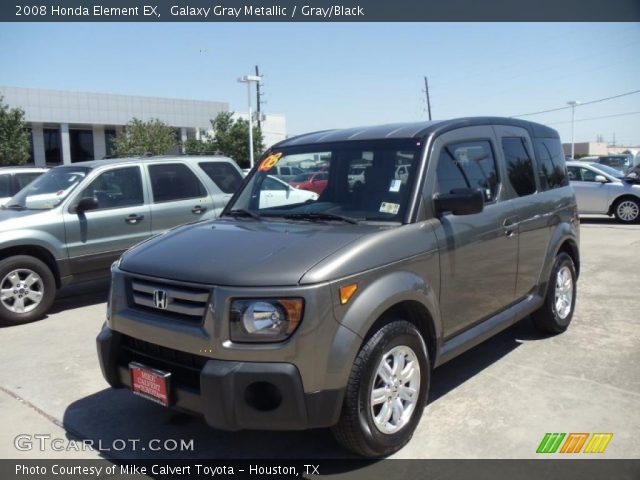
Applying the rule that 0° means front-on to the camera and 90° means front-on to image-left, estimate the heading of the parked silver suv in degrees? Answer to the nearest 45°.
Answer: approximately 45°

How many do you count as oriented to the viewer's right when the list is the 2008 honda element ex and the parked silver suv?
0

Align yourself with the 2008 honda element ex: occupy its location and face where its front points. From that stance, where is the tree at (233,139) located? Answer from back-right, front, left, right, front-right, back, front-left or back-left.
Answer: back-right

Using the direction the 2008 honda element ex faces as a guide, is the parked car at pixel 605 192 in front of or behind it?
behind

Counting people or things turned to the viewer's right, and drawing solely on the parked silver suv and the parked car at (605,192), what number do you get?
1

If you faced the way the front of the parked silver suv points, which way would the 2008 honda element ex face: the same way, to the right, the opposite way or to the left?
the same way

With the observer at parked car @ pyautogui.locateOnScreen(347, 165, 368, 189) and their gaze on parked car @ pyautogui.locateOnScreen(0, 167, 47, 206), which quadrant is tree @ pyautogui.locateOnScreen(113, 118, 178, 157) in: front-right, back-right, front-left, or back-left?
front-right

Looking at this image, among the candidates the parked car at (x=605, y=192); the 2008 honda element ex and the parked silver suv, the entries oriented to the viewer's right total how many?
1

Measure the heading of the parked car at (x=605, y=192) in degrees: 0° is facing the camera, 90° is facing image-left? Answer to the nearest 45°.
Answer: approximately 270°
